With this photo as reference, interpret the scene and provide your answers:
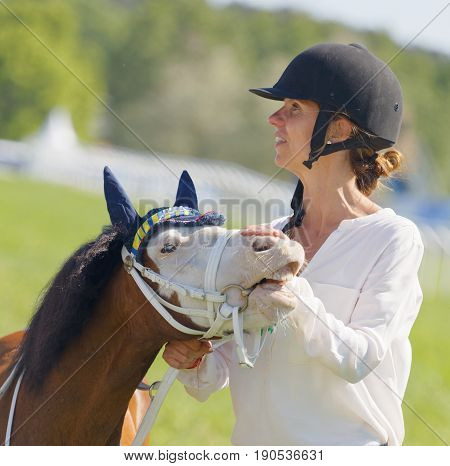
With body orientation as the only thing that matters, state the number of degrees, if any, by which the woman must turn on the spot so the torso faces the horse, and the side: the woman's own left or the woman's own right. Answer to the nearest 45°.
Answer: approximately 45° to the woman's own right

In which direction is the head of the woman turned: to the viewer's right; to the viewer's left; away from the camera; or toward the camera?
to the viewer's left

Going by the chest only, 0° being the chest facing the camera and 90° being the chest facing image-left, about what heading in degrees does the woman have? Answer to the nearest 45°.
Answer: approximately 45°
